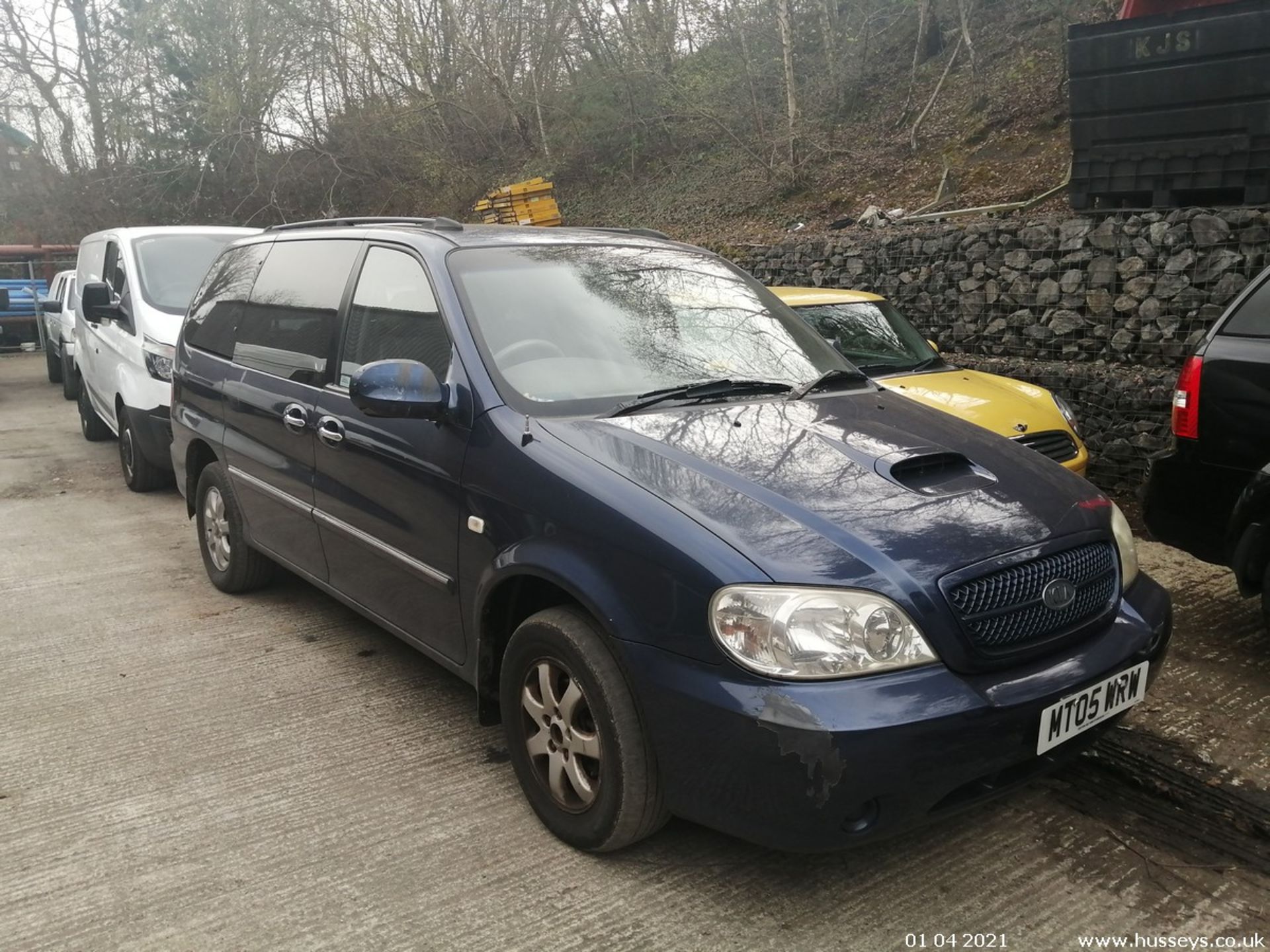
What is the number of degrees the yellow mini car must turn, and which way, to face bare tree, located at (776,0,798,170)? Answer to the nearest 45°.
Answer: approximately 135° to its left

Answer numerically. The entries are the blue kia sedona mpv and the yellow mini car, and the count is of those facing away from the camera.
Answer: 0

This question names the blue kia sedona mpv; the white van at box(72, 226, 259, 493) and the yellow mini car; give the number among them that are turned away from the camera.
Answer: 0

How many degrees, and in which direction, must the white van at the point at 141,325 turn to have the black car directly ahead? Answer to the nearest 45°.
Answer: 0° — it already faces it

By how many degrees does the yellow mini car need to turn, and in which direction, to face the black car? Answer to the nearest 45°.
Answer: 0° — it already faces it

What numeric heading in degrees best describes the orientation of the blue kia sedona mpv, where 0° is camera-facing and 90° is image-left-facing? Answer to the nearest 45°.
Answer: approximately 315°

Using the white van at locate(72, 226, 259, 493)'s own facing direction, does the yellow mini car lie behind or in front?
in front

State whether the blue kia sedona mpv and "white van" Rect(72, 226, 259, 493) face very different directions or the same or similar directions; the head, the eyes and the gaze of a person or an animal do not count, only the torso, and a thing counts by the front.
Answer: same or similar directions

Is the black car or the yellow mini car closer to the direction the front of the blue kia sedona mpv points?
the black car

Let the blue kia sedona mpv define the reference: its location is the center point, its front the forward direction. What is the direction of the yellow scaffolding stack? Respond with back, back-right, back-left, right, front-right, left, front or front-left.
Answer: back-left

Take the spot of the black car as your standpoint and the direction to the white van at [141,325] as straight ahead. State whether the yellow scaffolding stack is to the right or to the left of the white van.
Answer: right

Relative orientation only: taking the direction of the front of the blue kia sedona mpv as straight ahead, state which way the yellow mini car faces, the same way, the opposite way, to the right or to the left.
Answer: the same way

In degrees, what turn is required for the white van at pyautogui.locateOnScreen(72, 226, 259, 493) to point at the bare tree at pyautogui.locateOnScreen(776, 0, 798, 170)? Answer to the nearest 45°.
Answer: approximately 90° to its left

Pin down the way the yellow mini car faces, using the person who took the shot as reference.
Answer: facing the viewer and to the right of the viewer
